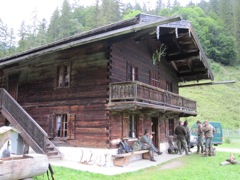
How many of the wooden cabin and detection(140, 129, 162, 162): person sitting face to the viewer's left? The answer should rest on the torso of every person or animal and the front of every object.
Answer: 0

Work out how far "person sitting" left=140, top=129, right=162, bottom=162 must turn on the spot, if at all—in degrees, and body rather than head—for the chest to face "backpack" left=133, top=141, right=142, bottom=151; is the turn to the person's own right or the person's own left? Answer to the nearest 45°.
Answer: approximately 90° to the person's own right

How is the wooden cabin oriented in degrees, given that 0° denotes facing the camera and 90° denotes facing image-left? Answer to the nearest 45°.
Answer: approximately 315°

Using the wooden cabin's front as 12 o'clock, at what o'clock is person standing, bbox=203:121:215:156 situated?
The person standing is roughly at 10 o'clock from the wooden cabin.

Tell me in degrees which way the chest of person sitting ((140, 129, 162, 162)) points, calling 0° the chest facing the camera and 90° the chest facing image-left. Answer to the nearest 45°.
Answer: approximately 315°

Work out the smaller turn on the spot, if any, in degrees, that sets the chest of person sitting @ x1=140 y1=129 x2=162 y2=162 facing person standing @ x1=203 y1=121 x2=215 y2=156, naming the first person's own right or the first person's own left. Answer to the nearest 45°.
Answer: approximately 90° to the first person's own left
